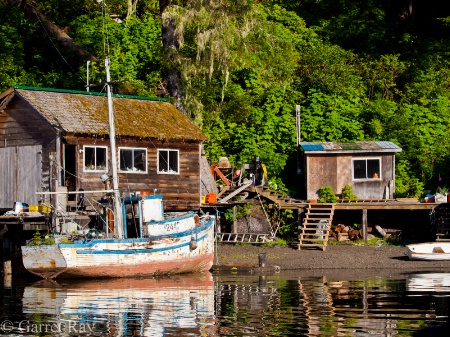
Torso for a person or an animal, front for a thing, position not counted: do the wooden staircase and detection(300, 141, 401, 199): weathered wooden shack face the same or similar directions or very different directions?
same or similar directions

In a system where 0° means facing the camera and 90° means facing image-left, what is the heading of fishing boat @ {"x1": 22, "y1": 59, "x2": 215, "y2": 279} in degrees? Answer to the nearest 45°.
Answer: approximately 225°

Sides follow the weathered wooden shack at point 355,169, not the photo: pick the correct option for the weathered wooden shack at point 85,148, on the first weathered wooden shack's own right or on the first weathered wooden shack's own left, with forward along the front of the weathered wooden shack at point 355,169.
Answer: on the first weathered wooden shack's own right

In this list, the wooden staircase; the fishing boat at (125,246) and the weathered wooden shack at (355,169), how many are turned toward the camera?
2

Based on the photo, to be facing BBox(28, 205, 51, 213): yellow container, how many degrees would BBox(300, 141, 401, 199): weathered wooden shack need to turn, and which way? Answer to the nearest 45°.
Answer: approximately 45° to its right

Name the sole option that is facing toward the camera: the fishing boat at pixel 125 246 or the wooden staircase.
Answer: the wooden staircase

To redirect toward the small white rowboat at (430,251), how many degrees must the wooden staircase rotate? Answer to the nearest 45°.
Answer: approximately 45° to its left

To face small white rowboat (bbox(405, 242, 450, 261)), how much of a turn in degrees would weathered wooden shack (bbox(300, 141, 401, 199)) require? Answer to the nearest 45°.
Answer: approximately 45° to its left

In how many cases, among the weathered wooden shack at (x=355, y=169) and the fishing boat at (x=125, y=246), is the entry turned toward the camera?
1

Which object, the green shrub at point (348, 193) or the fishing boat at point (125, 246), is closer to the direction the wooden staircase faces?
the fishing boat

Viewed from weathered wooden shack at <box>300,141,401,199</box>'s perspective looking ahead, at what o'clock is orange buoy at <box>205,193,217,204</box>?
The orange buoy is roughly at 2 o'clock from the weathered wooden shack.

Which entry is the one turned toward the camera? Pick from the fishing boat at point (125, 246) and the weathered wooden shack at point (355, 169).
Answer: the weathered wooden shack

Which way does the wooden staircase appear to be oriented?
toward the camera

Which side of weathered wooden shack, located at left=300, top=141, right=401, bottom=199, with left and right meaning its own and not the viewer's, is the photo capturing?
front

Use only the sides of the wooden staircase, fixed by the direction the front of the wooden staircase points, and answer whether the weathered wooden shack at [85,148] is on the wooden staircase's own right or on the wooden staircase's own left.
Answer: on the wooden staircase's own right

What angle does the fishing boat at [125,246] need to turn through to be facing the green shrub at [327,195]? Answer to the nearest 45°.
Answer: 0° — it already faces it
